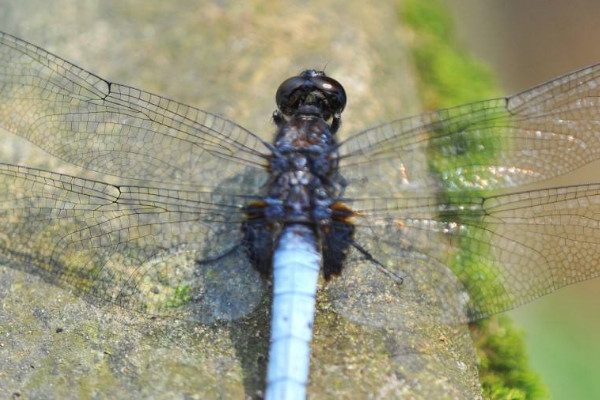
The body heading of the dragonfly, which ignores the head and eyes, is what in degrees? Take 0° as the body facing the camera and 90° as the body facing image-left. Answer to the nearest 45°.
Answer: approximately 180°
